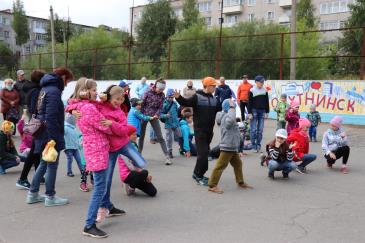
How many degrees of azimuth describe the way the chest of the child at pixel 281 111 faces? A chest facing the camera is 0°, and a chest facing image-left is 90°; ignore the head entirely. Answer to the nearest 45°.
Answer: approximately 0°

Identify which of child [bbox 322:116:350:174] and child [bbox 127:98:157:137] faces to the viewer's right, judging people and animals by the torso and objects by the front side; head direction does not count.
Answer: child [bbox 127:98:157:137]

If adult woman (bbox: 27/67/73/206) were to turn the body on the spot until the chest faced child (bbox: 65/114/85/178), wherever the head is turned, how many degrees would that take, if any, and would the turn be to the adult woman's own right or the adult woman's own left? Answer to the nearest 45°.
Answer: approximately 90° to the adult woman's own left

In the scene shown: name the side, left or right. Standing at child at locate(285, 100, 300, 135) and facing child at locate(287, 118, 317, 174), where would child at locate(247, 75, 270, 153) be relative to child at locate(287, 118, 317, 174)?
right

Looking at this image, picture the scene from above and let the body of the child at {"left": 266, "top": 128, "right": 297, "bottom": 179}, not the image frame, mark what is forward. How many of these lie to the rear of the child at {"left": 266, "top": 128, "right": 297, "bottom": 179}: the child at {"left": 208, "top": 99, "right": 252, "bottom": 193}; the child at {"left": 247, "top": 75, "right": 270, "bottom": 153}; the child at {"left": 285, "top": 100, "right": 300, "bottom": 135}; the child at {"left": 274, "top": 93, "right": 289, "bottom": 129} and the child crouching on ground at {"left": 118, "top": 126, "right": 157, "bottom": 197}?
3

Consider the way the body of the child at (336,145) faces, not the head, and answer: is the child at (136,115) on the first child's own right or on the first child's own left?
on the first child's own right
